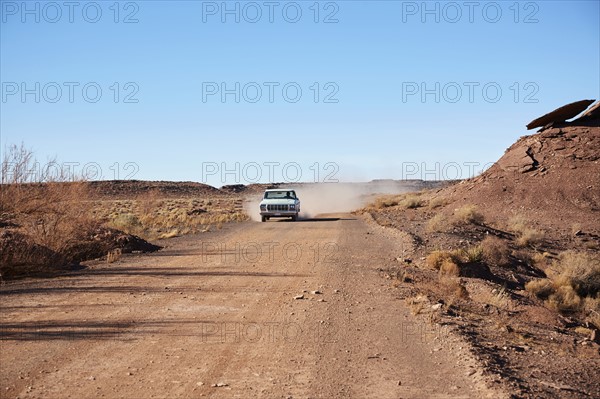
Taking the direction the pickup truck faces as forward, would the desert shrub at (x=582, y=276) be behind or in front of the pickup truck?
in front

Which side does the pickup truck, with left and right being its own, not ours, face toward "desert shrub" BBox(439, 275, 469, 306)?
front

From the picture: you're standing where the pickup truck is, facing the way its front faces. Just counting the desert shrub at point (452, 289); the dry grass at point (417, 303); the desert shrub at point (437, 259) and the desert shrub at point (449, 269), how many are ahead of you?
4

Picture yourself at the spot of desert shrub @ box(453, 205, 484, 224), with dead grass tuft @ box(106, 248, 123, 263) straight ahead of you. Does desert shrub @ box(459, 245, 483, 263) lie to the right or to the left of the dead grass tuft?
left

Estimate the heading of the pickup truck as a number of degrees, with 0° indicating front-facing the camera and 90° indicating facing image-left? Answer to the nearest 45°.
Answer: approximately 0°

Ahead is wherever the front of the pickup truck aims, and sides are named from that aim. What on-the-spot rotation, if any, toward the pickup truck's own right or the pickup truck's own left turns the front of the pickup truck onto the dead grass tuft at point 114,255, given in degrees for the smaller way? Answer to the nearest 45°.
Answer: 0° — it already faces it

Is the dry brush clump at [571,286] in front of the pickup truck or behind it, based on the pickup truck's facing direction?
in front

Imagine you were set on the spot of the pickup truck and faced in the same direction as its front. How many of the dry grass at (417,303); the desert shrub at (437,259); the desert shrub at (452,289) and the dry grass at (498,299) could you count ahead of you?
4

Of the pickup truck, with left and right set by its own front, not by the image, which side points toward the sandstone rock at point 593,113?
left
